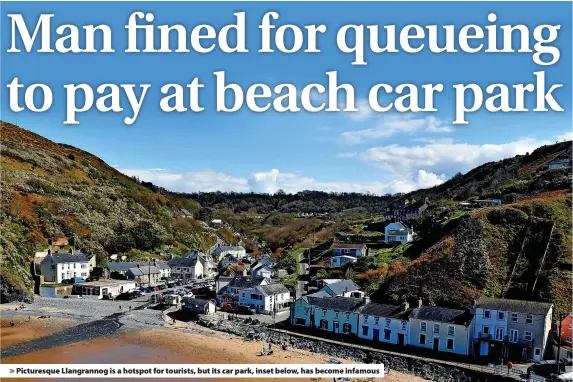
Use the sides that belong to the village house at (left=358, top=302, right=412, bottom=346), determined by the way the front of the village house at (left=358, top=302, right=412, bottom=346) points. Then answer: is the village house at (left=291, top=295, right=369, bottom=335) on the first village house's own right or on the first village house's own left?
on the first village house's own right

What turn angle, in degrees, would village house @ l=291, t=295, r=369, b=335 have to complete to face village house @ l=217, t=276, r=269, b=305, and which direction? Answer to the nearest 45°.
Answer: approximately 90° to its right

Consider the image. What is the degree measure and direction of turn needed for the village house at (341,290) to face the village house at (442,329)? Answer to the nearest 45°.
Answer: approximately 90° to its left

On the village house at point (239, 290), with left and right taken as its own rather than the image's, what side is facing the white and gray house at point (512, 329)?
left

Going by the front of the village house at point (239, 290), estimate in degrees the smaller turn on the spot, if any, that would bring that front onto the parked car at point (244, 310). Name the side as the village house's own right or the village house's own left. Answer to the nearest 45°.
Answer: approximately 45° to the village house's own left

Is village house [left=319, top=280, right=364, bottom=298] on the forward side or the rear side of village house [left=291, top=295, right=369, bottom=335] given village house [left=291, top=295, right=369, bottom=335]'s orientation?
on the rear side

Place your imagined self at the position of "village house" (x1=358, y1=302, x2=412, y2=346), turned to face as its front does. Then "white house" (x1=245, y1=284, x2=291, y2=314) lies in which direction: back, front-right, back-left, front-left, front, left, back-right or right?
right

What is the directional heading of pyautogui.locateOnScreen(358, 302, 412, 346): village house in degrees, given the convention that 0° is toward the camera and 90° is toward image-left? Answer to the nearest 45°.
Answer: approximately 45°
